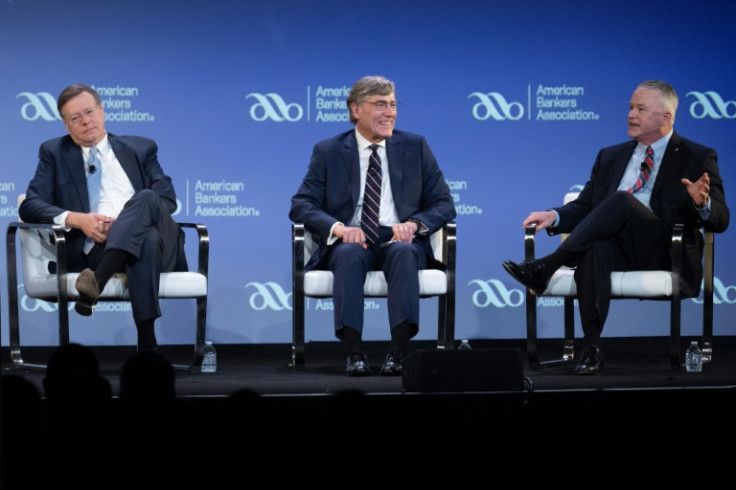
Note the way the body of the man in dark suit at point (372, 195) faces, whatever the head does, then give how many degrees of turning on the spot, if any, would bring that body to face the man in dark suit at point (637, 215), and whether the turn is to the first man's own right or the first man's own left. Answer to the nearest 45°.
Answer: approximately 90° to the first man's own left

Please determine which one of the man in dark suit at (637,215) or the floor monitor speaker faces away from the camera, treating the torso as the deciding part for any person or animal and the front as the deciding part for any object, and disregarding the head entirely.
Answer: the floor monitor speaker

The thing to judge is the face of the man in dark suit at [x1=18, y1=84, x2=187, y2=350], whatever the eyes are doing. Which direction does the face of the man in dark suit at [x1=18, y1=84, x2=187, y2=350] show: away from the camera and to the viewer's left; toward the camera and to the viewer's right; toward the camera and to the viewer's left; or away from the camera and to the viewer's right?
toward the camera and to the viewer's right

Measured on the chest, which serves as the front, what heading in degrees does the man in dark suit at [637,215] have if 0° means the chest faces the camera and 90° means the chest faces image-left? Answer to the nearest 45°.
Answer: approximately 45°

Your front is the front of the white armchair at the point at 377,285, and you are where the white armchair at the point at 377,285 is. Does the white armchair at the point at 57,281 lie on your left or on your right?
on your right

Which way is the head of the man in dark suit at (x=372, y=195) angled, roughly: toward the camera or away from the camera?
toward the camera

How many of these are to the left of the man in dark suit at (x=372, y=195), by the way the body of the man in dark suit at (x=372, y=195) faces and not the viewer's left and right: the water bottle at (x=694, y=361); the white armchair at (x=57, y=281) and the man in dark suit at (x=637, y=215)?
2

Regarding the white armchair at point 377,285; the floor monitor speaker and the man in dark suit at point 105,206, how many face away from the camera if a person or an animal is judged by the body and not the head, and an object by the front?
1

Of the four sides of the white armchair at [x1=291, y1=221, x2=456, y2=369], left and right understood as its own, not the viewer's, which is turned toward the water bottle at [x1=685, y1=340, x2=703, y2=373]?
left

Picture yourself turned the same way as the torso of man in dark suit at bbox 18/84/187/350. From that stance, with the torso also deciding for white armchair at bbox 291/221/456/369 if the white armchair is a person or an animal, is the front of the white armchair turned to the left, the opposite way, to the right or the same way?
the same way

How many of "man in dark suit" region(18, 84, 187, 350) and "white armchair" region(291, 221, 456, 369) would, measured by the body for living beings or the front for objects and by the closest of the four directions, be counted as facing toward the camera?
2

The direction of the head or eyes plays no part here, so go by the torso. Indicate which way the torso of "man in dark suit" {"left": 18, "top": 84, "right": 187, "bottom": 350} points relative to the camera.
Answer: toward the camera

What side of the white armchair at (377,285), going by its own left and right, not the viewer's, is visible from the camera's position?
front

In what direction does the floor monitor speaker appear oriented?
away from the camera

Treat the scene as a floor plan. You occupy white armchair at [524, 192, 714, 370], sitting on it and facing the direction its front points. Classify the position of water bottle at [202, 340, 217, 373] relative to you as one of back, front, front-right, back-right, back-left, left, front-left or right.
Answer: front-right

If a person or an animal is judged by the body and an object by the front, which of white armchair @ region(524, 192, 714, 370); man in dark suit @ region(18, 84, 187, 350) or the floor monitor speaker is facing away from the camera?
the floor monitor speaker

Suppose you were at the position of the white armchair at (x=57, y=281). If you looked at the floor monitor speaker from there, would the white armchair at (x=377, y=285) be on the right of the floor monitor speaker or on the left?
left
